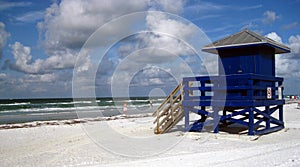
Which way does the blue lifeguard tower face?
to the viewer's left
